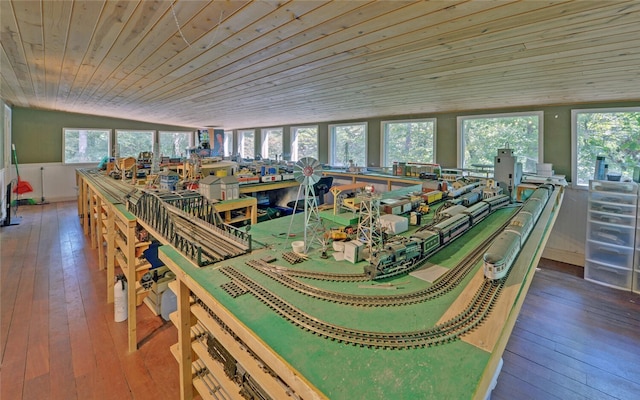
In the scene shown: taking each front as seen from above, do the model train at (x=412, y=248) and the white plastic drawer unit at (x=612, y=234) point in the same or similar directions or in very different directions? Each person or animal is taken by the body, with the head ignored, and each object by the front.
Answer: same or similar directions

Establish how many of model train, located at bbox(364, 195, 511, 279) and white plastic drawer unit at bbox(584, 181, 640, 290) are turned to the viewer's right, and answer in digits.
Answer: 0

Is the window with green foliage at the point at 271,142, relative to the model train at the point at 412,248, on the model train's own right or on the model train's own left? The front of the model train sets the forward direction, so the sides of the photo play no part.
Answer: on the model train's own right

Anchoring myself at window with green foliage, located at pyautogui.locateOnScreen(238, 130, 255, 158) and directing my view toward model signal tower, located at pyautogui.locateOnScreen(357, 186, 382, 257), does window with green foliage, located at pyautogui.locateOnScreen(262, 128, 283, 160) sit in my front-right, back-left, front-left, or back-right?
front-left

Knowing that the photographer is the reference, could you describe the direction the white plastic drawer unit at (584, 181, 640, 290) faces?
facing the viewer and to the left of the viewer

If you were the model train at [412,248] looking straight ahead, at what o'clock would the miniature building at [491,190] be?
The miniature building is roughly at 5 o'clock from the model train.

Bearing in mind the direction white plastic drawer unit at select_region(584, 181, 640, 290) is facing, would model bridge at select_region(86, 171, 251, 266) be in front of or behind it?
in front

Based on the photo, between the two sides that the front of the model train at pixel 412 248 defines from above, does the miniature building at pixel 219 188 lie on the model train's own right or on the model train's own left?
on the model train's own right

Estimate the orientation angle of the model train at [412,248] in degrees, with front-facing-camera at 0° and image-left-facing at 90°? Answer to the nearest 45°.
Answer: approximately 45°
